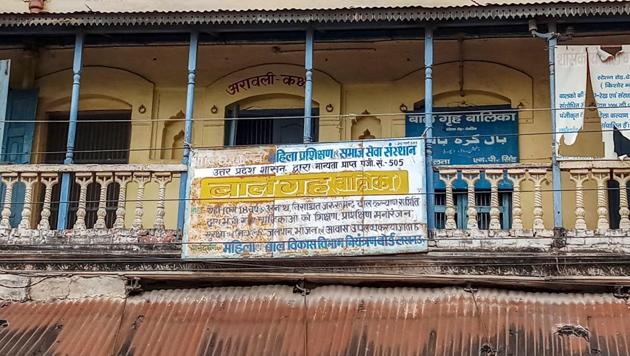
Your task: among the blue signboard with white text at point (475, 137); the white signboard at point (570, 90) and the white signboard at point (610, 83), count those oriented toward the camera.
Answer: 3

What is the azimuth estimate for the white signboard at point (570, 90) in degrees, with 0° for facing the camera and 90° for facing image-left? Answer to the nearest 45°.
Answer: approximately 0°

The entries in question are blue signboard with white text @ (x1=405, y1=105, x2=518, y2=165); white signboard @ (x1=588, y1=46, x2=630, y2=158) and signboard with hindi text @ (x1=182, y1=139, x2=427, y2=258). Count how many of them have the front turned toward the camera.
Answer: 3

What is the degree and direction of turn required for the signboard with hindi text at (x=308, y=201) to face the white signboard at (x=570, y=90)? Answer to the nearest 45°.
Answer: approximately 90° to its left

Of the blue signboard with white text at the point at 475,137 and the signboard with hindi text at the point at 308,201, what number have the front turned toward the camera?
2

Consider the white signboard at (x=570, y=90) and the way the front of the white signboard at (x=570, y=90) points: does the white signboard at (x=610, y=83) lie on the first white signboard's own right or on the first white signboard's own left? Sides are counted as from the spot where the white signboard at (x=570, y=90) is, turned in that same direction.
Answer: on the first white signboard's own left

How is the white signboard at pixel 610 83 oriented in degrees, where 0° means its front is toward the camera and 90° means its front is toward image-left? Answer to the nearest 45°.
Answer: approximately 0°

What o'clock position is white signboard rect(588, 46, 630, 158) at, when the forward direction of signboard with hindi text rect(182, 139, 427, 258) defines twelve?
The white signboard is roughly at 9 o'clock from the signboard with hindi text.
